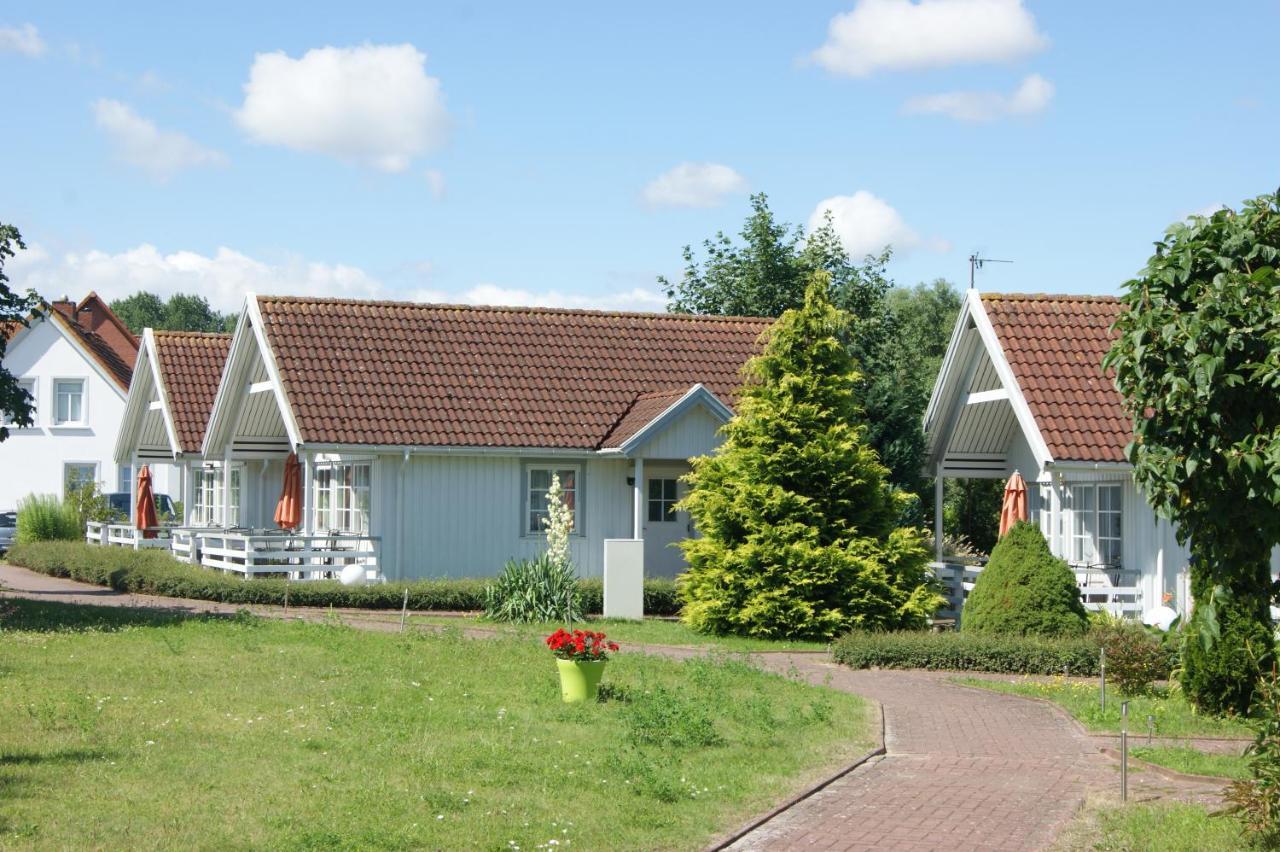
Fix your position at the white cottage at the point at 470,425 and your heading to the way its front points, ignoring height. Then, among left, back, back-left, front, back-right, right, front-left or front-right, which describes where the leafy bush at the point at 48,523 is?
back-right

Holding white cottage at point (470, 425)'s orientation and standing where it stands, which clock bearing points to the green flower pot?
The green flower pot is roughly at 12 o'clock from the white cottage.

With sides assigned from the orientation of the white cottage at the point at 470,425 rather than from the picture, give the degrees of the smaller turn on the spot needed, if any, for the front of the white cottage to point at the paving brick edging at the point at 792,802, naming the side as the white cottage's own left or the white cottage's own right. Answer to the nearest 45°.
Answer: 0° — it already faces it

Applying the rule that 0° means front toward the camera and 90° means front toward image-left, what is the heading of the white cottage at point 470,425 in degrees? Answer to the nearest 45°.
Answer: approximately 0°

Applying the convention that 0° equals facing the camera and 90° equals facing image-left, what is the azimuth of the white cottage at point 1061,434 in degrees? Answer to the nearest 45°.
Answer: approximately 45°

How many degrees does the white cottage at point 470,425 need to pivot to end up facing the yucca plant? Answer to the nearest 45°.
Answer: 0° — it already faces it
